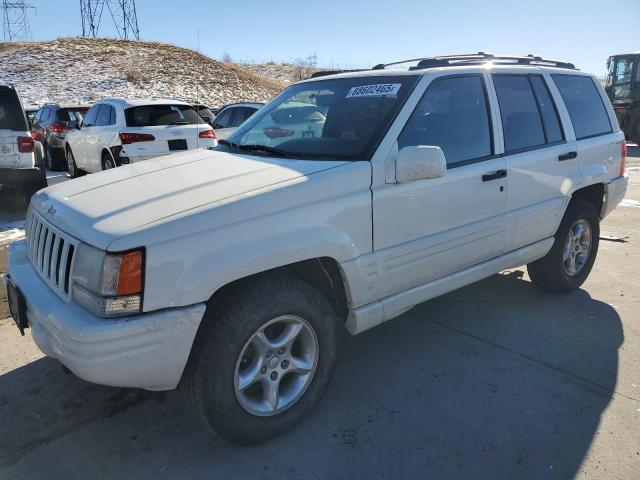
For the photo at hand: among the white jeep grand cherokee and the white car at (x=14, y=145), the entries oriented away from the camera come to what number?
1

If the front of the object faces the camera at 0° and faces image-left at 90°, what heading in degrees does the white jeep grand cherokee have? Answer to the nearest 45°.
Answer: approximately 45°

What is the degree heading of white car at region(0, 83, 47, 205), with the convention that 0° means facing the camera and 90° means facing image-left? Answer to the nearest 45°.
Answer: approximately 180°

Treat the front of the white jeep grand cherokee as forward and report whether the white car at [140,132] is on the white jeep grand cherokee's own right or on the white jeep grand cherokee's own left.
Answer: on the white jeep grand cherokee's own right

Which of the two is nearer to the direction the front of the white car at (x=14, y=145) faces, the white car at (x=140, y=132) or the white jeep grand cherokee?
the white car

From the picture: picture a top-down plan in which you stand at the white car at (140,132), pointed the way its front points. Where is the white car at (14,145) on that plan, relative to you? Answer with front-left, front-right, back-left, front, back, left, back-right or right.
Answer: left

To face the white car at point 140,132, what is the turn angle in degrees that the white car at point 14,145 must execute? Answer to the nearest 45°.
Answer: approximately 45° to its right

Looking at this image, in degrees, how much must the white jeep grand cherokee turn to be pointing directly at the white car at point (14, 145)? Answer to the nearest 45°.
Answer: approximately 90° to its right

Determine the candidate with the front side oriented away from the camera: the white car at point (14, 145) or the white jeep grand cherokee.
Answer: the white car

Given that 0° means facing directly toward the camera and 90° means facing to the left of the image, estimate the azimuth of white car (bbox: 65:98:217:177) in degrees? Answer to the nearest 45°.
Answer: approximately 135°

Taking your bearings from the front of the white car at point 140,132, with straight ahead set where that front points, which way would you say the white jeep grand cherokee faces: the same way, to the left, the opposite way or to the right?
to the left
